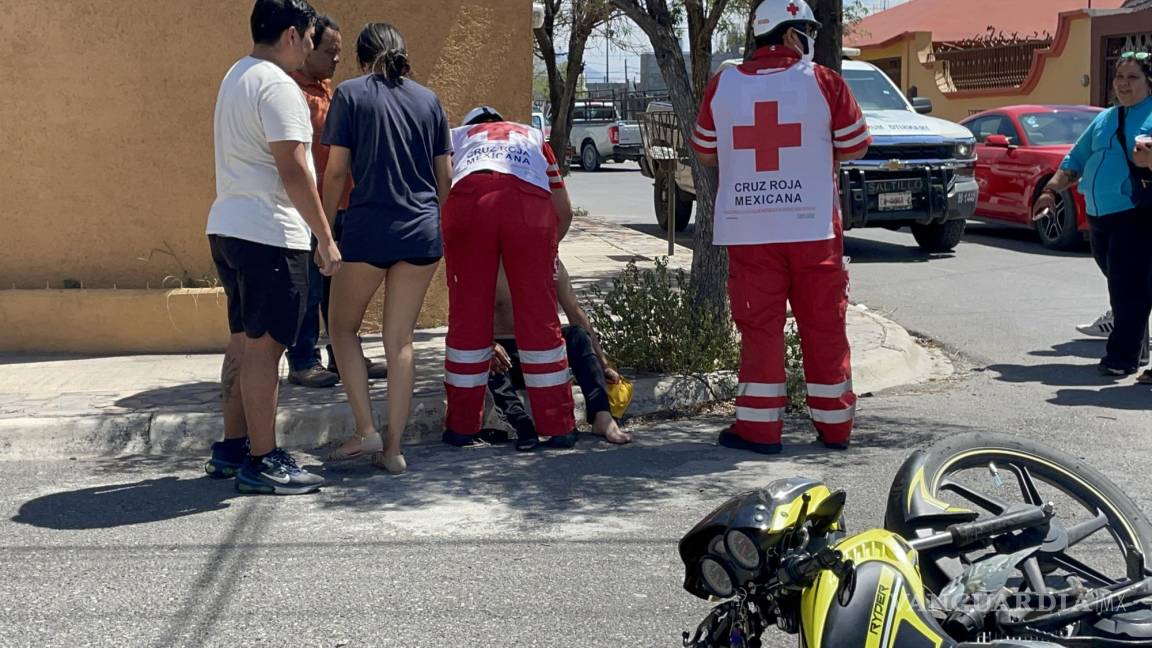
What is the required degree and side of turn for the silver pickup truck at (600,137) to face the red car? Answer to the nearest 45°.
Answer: approximately 135° to its left

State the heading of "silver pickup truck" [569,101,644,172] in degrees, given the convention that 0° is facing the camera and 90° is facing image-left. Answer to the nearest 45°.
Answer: approximately 135°

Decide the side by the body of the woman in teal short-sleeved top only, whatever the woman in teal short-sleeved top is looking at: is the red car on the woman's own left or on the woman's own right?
on the woman's own right

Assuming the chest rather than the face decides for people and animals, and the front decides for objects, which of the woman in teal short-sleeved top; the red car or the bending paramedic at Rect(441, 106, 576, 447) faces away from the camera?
the bending paramedic

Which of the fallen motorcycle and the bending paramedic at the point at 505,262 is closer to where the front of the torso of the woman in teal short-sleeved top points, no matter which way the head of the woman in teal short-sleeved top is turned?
the bending paramedic

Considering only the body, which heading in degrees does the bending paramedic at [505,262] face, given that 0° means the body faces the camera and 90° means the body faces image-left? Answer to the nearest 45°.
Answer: approximately 180°

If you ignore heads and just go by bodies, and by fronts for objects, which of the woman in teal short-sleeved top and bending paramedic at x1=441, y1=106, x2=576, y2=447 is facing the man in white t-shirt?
the woman in teal short-sleeved top

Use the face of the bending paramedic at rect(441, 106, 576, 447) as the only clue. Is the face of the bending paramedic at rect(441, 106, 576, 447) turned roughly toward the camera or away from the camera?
away from the camera

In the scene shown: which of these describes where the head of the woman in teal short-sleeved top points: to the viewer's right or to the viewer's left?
to the viewer's left

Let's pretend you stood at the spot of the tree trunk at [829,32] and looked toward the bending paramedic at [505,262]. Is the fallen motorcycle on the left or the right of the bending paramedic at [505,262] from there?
left

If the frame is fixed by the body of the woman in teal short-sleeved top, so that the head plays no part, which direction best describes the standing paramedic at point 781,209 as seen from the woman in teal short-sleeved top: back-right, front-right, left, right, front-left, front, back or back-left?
front

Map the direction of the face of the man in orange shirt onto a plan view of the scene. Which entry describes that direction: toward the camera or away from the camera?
toward the camera

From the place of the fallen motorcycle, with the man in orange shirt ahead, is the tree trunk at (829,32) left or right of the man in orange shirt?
right
